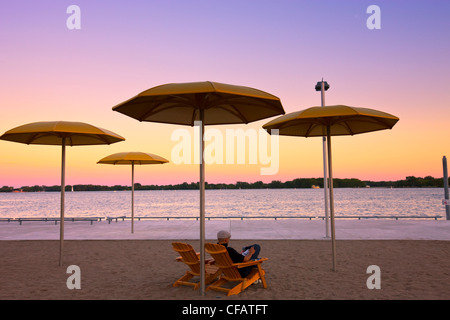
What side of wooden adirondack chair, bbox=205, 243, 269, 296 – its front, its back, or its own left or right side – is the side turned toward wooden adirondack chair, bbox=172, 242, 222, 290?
left

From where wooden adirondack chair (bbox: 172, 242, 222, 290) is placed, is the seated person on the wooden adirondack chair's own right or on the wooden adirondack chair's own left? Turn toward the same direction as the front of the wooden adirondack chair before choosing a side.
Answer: on the wooden adirondack chair's own right

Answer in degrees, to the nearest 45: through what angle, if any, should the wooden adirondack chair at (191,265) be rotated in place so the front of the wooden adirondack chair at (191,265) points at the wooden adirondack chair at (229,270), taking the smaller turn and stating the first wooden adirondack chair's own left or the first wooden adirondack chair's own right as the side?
approximately 90° to the first wooden adirondack chair's own right

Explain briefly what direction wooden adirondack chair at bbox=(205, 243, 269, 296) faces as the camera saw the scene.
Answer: facing away from the viewer and to the right of the viewer

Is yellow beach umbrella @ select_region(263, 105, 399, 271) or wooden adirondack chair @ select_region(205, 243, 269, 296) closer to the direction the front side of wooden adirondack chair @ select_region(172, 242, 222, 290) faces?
the yellow beach umbrella
